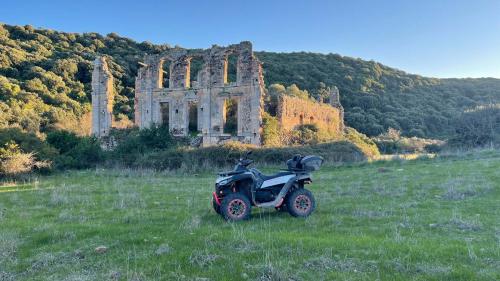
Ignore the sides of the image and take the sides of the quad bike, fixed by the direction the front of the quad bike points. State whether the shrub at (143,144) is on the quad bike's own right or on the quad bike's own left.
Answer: on the quad bike's own right

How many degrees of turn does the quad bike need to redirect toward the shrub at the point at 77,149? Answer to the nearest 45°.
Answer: approximately 45° to its right

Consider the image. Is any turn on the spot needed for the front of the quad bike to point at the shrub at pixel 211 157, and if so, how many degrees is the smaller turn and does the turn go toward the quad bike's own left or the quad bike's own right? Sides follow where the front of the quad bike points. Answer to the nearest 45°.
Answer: approximately 90° to the quad bike's own right

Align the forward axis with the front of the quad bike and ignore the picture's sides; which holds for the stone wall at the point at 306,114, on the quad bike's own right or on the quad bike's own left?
on the quad bike's own right

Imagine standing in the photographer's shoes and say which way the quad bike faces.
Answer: facing to the left of the viewer

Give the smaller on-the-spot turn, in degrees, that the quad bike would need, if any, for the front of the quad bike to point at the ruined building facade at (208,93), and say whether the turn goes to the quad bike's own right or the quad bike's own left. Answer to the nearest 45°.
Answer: approximately 90° to the quad bike's own right

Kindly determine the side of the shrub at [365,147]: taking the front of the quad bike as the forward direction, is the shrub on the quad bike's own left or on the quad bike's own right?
on the quad bike's own right

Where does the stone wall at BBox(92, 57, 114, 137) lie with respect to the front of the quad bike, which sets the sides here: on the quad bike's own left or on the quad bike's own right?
on the quad bike's own right

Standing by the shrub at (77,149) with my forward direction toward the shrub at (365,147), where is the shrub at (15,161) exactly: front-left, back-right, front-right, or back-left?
back-right
